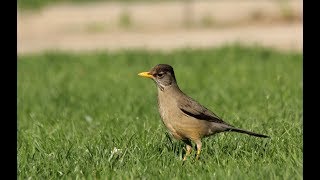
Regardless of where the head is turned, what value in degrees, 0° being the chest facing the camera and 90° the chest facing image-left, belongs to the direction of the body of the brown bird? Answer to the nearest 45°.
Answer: approximately 90°
